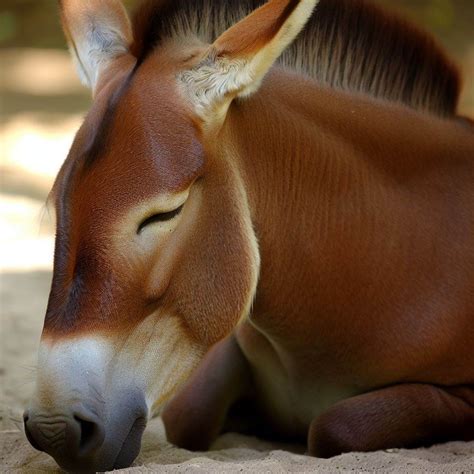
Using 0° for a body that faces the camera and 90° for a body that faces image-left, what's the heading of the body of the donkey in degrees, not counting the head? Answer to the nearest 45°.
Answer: approximately 45°
